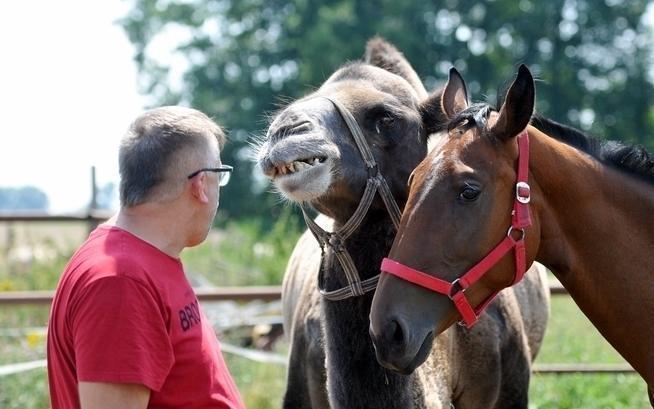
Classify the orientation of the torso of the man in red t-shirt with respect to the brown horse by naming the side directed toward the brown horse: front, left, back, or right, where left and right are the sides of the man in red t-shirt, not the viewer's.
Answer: front

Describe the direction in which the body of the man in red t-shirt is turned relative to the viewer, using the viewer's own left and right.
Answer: facing to the right of the viewer
